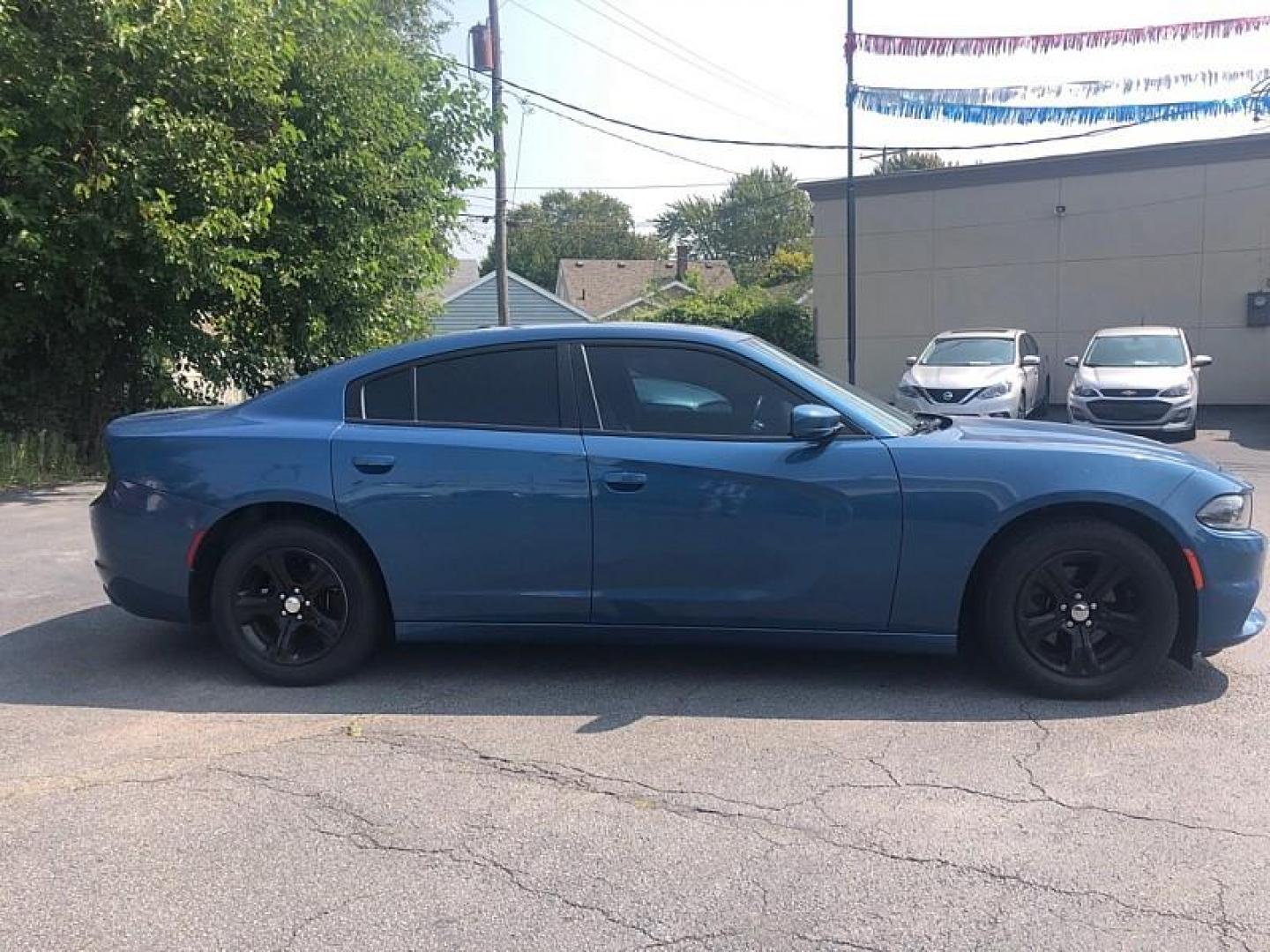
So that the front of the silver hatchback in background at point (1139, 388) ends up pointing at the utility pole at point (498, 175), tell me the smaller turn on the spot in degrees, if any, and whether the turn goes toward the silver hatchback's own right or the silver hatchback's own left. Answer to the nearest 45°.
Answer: approximately 90° to the silver hatchback's own right

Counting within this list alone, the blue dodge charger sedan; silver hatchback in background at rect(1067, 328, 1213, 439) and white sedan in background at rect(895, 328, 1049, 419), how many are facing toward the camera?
2

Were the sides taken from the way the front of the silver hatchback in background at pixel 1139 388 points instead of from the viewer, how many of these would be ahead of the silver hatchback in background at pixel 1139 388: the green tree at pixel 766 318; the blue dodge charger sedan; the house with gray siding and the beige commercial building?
1

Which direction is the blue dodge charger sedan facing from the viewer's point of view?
to the viewer's right

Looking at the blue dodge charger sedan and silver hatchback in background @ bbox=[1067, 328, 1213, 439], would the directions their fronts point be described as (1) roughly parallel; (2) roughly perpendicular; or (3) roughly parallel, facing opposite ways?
roughly perpendicular

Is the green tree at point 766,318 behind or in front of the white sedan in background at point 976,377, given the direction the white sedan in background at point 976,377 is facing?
behind

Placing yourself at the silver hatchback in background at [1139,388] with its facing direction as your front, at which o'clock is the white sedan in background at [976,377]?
the white sedan in background at [976,377] is roughly at 3 o'clock from the silver hatchback in background at [1139,388].

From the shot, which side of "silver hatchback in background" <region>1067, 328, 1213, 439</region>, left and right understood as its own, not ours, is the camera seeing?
front

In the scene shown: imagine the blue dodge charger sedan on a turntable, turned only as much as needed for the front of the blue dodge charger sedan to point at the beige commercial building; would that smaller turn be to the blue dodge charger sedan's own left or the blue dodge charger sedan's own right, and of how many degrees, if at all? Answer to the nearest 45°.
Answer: approximately 45° to the blue dodge charger sedan's own left

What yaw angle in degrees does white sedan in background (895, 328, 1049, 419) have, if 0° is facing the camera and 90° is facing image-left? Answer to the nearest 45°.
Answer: approximately 0°

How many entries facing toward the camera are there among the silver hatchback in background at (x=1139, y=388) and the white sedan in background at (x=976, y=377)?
2

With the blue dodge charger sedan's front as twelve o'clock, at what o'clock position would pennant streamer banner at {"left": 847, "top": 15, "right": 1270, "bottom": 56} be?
The pennant streamer banner is roughly at 10 o'clock from the blue dodge charger sedan.
